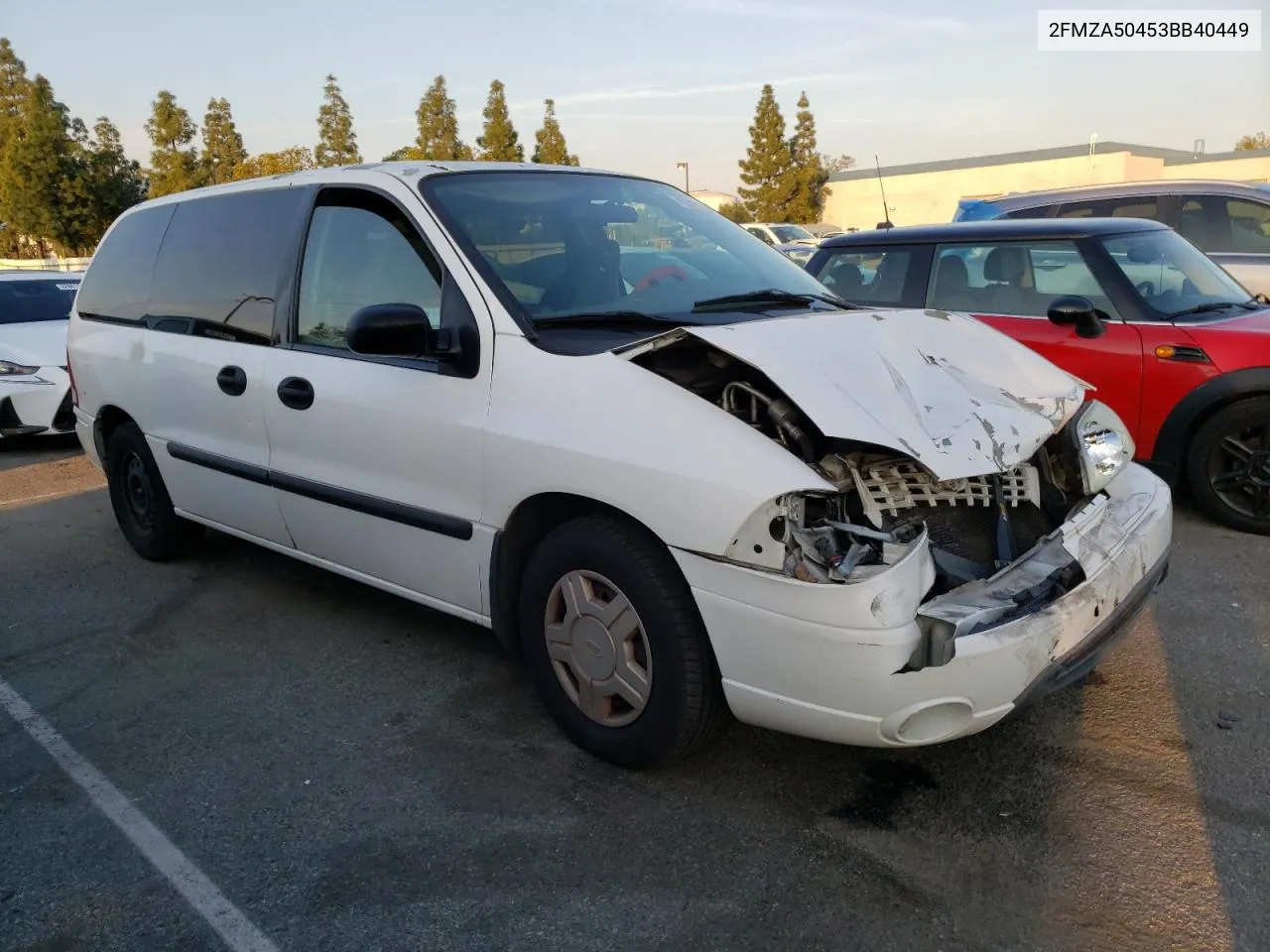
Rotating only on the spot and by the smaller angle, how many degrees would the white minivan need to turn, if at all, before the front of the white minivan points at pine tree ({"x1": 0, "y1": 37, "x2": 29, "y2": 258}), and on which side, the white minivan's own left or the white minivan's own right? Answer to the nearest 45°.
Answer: approximately 180°

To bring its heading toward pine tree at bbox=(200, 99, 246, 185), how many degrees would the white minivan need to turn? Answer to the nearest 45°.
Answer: approximately 135° to its left

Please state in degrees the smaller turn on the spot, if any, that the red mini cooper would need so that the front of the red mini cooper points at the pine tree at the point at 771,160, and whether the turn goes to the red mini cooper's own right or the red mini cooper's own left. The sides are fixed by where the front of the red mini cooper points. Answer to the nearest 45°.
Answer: approximately 135° to the red mini cooper's own left

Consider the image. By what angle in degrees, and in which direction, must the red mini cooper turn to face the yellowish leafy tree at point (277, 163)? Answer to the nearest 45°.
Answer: approximately 180°

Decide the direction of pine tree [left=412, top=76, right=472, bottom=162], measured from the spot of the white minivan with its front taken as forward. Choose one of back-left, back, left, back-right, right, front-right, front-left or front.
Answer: back-left

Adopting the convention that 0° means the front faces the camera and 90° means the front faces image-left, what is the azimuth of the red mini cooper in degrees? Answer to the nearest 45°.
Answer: approximately 315°

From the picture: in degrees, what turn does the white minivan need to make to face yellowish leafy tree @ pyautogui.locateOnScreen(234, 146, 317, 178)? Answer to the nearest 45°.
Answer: approximately 135° to its left

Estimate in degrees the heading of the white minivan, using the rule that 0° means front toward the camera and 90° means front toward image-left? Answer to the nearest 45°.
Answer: approximately 315°

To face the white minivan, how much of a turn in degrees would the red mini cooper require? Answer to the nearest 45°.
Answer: approximately 90° to its right

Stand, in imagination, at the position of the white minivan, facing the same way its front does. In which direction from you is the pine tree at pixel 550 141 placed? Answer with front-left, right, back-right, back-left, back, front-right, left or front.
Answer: back-left

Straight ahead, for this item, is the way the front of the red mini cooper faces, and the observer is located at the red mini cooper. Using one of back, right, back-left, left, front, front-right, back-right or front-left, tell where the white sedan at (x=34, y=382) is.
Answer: back-right

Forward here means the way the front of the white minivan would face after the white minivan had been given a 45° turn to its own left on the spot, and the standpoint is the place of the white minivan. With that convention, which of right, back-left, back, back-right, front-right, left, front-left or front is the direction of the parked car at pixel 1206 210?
front-left

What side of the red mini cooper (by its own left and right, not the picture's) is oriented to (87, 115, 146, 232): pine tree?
back
